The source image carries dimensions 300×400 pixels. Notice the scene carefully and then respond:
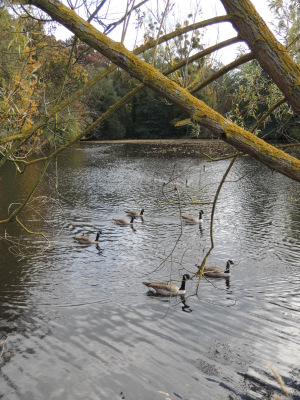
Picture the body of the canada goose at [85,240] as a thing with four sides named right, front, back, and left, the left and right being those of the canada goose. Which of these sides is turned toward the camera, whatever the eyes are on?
right

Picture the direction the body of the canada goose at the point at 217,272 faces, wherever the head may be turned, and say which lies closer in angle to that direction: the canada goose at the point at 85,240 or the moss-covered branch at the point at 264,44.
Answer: the moss-covered branch

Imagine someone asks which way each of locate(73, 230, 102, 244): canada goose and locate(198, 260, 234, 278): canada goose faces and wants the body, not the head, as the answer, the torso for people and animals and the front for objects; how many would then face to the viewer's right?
2

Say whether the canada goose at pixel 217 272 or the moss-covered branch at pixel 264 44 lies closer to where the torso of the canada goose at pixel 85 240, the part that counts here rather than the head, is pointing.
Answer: the canada goose

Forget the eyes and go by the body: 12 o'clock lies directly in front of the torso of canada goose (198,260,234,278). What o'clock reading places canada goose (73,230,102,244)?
canada goose (73,230,102,244) is roughly at 7 o'clock from canada goose (198,260,234,278).

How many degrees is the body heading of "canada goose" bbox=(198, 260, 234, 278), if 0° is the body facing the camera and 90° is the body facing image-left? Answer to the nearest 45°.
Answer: approximately 270°
